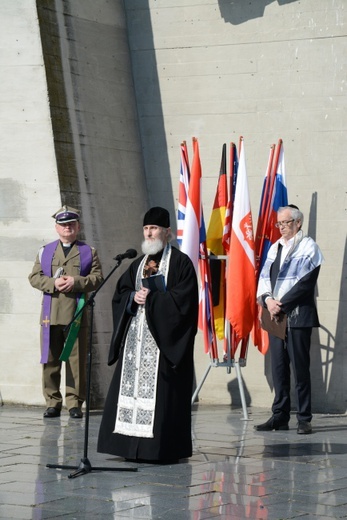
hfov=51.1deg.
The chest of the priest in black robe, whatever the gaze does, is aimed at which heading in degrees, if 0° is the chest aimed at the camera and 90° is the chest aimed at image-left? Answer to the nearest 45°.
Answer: approximately 45°

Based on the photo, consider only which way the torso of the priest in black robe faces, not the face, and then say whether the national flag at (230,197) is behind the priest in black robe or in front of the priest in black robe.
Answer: behind

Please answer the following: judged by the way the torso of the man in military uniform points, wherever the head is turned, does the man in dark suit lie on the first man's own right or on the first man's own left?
on the first man's own left
